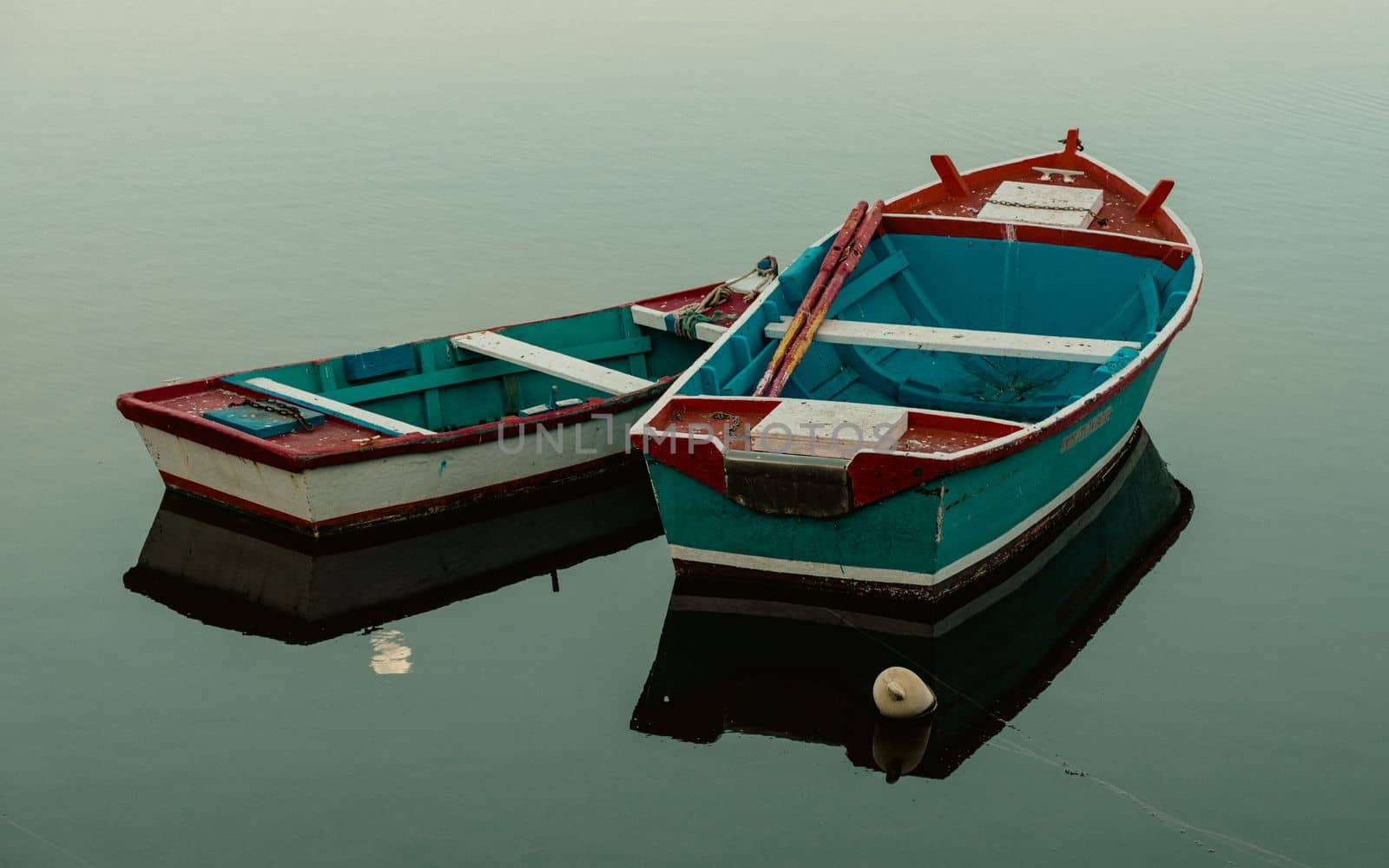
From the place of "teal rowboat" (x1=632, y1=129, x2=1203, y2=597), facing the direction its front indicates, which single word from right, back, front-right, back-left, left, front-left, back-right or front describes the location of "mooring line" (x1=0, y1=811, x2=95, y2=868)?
back

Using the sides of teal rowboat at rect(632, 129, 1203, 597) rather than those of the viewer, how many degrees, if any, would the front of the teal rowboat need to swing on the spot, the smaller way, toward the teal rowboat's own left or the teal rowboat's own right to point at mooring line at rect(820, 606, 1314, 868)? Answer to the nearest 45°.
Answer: approximately 135° to the teal rowboat's own right

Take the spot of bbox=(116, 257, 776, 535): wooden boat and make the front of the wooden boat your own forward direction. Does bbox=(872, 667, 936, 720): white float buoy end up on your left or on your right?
on your right

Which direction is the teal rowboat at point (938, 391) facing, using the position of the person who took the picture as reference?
facing away from the viewer and to the right of the viewer

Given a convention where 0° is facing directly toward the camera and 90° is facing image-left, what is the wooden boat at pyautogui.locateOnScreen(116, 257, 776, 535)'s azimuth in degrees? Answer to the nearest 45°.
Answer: approximately 225°

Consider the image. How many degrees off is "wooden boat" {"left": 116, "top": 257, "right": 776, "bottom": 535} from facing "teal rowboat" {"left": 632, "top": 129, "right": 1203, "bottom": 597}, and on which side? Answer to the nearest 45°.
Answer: approximately 45° to its right
